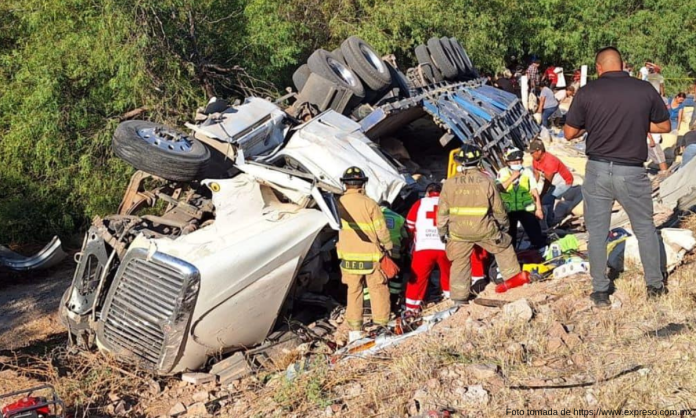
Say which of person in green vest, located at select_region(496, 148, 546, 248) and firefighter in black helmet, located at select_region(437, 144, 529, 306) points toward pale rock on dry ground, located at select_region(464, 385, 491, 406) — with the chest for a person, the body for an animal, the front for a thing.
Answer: the person in green vest

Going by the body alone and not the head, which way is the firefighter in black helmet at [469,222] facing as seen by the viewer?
away from the camera

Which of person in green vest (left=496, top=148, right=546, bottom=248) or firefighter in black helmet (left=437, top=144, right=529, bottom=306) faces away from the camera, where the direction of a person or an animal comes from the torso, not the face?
the firefighter in black helmet

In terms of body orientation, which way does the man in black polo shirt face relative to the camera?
away from the camera

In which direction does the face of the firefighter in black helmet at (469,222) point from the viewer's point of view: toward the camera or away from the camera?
away from the camera

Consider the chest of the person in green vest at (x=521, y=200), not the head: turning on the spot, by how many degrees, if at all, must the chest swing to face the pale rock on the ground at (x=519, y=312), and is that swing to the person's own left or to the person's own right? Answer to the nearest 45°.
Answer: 0° — they already face it

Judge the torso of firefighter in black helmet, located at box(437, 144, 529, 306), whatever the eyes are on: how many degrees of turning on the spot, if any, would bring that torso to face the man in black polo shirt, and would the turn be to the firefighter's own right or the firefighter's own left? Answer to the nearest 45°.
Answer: approximately 135° to the firefighter's own right

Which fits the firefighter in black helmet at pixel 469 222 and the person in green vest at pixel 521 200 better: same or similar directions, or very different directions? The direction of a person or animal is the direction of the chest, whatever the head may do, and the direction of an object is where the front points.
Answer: very different directions

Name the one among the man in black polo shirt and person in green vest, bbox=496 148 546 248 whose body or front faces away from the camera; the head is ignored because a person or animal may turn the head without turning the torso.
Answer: the man in black polo shirt

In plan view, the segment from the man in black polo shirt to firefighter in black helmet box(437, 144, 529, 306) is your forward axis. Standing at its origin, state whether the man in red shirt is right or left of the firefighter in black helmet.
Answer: right

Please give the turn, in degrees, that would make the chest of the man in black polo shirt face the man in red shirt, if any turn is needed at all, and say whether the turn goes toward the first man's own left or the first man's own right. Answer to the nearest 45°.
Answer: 0° — they already face them

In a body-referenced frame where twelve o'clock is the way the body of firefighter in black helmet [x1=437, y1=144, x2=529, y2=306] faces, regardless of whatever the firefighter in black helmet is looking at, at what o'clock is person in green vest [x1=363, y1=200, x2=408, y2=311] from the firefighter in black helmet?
The person in green vest is roughly at 10 o'clock from the firefighter in black helmet.

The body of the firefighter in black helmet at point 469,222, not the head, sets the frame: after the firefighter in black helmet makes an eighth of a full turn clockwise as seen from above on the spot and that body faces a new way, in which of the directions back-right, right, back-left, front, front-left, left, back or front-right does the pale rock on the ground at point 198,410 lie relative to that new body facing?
back
